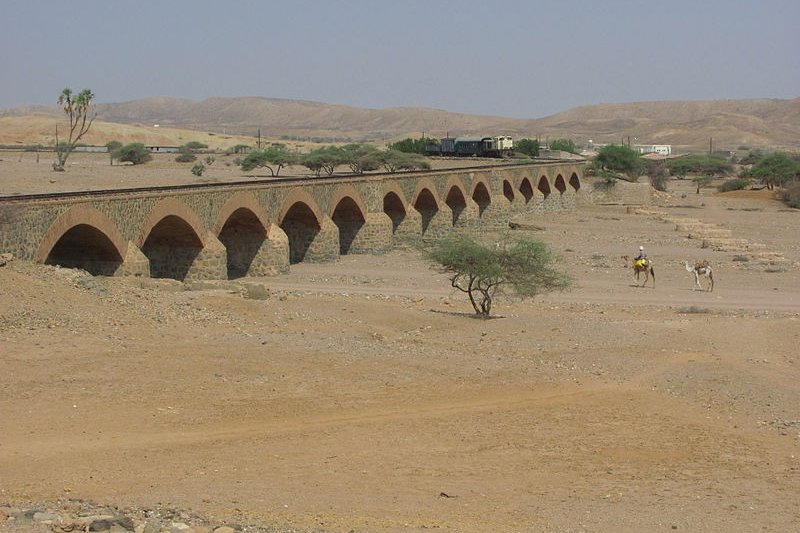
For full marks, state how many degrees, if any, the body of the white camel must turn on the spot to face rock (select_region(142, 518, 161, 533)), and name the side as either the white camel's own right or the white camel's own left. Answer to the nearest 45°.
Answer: approximately 90° to the white camel's own left

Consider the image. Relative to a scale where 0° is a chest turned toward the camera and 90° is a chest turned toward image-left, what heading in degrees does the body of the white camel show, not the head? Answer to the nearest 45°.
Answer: approximately 90°

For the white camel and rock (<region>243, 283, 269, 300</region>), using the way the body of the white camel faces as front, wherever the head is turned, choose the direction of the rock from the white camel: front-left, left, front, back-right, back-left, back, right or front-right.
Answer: front-left

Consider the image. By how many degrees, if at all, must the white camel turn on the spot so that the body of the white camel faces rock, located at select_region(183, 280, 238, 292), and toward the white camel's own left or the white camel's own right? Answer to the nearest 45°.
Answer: approximately 45° to the white camel's own left

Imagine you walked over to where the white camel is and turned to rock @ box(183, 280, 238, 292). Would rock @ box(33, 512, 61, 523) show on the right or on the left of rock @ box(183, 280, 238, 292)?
left

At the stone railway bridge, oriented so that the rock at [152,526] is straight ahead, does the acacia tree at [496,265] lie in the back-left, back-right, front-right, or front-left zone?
front-left
